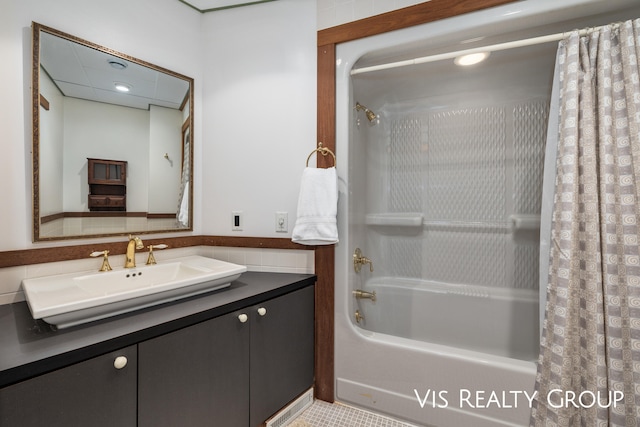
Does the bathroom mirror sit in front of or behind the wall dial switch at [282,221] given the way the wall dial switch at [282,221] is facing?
in front

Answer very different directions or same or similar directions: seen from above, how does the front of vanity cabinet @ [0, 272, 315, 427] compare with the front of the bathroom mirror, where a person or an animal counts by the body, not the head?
same or similar directions

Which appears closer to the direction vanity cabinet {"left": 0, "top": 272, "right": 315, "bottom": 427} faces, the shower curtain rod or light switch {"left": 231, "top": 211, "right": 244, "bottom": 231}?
the shower curtain rod

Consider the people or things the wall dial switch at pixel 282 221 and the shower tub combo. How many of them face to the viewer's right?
0

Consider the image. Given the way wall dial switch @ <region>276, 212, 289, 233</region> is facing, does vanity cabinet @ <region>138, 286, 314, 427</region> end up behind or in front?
in front

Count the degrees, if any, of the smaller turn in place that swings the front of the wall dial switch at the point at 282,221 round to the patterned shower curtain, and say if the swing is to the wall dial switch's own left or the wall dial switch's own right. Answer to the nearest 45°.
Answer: approximately 90° to the wall dial switch's own left

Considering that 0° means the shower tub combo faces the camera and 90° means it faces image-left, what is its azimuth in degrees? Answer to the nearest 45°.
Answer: approximately 45°

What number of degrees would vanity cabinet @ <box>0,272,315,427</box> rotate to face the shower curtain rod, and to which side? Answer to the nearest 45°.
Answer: approximately 45° to its left

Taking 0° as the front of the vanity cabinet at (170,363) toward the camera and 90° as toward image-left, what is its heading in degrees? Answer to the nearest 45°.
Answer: approximately 315°
